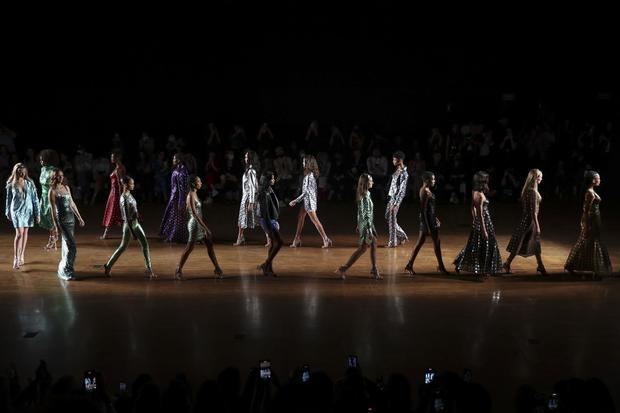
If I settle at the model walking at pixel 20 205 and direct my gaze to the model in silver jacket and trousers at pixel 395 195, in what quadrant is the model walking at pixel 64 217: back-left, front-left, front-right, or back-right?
front-right

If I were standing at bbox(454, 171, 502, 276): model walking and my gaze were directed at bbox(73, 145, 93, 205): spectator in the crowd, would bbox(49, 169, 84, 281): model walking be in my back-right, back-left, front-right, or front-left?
front-left

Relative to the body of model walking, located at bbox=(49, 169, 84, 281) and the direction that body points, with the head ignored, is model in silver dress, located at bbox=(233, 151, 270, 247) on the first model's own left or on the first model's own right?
on the first model's own left

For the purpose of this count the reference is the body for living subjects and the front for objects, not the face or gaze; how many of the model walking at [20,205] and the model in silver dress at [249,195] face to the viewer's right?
0

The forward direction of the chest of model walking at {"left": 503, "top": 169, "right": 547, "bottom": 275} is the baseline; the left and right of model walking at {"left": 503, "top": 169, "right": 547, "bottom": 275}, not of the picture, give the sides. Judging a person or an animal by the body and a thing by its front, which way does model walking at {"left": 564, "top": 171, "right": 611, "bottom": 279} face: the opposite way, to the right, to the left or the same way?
the same way

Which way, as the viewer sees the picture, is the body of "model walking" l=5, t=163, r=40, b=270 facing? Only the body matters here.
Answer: toward the camera

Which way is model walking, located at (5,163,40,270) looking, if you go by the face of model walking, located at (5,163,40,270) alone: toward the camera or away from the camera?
toward the camera
